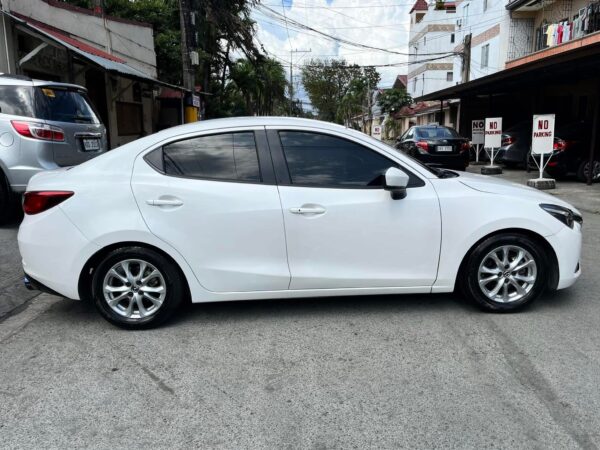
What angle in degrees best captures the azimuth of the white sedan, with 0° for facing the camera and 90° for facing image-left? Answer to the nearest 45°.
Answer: approximately 270°

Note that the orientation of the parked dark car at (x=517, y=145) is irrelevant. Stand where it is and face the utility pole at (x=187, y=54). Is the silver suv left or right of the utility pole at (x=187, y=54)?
left

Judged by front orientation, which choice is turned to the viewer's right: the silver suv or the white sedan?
the white sedan

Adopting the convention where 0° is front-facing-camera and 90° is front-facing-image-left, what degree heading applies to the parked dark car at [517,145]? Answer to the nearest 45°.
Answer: approximately 225°

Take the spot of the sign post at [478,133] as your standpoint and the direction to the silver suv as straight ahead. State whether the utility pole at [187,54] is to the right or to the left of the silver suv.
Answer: right

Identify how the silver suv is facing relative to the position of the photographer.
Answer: facing away from the viewer and to the left of the viewer
